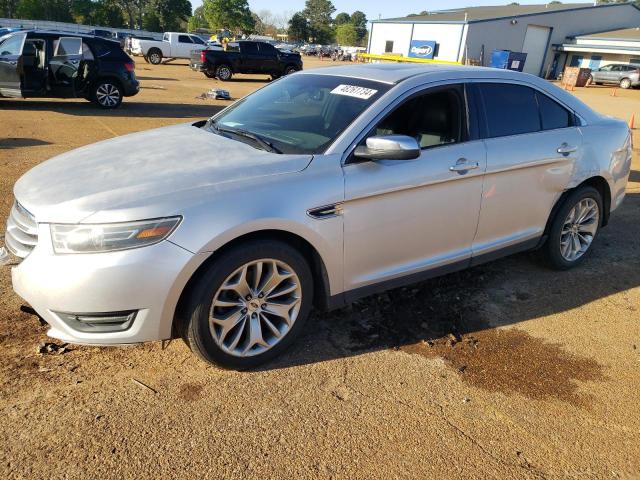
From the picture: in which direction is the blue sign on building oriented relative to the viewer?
toward the camera

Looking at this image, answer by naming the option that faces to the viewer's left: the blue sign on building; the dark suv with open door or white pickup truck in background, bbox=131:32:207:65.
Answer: the dark suv with open door

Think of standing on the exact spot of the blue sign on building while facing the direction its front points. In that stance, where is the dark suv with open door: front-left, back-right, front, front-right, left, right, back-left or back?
front

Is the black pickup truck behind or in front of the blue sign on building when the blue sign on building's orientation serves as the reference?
in front

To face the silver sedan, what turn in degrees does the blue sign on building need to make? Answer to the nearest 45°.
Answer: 0° — it already faces it

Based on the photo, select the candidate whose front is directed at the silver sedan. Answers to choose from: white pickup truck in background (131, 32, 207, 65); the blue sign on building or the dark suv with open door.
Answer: the blue sign on building

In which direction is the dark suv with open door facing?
to the viewer's left

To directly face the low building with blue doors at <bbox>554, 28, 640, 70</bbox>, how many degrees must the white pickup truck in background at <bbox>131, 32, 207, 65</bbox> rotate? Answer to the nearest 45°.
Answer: approximately 45° to its right

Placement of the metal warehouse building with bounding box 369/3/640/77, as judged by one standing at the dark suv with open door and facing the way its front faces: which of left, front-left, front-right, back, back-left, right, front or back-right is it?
back-right

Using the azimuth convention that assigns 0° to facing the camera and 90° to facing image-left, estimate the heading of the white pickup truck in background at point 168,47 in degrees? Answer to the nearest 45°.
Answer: approximately 225°

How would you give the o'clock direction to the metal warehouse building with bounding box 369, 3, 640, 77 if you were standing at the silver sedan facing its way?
The metal warehouse building is roughly at 5 o'clock from the silver sedan.

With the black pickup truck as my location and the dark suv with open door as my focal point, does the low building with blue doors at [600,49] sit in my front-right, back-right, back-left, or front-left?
back-left

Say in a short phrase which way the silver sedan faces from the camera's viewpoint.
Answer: facing the viewer and to the left of the viewer

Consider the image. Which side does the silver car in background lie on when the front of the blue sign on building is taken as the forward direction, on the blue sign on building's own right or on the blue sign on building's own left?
on the blue sign on building's own left
